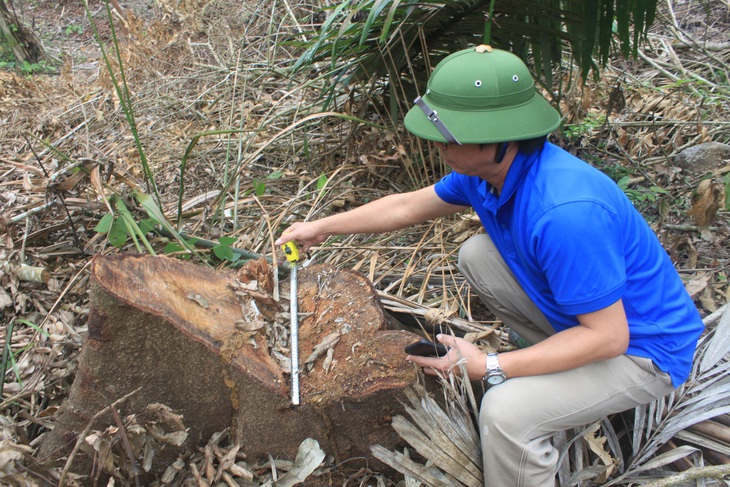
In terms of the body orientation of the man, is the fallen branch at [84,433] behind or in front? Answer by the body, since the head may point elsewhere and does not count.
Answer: in front

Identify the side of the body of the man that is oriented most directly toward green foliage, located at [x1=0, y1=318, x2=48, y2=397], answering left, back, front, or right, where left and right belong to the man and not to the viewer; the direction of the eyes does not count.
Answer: front

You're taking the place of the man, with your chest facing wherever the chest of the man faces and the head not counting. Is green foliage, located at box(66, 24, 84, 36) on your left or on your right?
on your right

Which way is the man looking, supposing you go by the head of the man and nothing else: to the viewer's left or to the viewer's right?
to the viewer's left

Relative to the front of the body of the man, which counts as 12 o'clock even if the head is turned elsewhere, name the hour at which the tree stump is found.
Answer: The tree stump is roughly at 12 o'clock from the man.

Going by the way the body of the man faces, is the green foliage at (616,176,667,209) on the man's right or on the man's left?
on the man's right

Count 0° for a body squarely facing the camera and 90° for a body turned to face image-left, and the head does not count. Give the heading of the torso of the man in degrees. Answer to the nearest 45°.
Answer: approximately 90°
